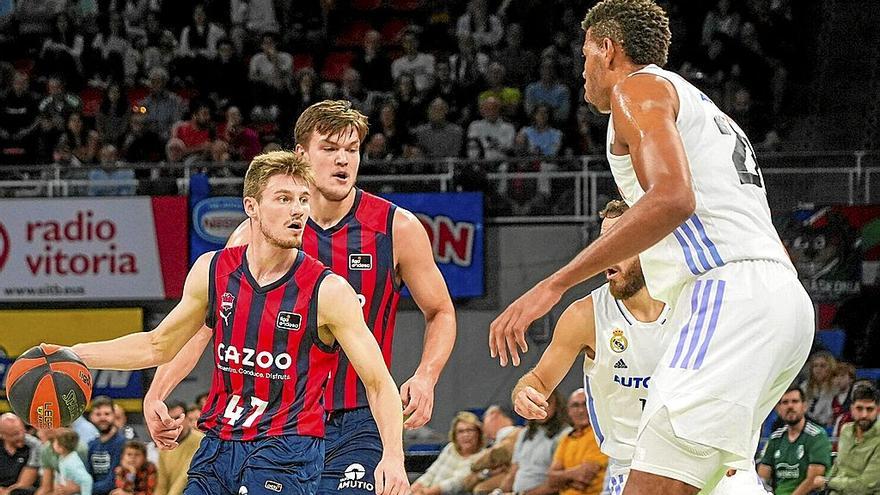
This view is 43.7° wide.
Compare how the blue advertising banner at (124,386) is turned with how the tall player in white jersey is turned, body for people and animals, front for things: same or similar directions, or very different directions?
very different directions

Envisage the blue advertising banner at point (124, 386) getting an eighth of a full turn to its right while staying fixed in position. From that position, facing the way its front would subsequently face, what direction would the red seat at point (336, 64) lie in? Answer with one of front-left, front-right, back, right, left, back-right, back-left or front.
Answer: back

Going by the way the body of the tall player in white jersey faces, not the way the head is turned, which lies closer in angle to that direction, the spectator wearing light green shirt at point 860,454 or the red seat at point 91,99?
the red seat

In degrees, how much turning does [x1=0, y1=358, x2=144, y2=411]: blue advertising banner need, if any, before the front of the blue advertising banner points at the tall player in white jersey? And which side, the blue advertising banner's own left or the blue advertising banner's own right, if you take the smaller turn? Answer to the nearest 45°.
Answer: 0° — it already faces them

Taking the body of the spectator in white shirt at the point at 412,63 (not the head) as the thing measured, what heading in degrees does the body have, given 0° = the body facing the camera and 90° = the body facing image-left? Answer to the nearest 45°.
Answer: approximately 0°

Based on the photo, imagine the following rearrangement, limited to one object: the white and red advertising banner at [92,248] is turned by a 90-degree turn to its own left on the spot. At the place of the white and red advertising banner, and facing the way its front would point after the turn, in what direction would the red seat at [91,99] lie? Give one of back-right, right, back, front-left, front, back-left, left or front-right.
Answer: left

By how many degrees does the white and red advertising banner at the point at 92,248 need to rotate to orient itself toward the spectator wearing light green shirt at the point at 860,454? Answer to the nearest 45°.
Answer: approximately 45° to its left

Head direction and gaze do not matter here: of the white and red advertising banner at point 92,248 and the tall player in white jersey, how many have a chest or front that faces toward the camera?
1

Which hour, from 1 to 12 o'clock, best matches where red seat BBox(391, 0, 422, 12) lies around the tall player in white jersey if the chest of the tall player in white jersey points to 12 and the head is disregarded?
The red seat is roughly at 1 o'clock from the tall player in white jersey.
